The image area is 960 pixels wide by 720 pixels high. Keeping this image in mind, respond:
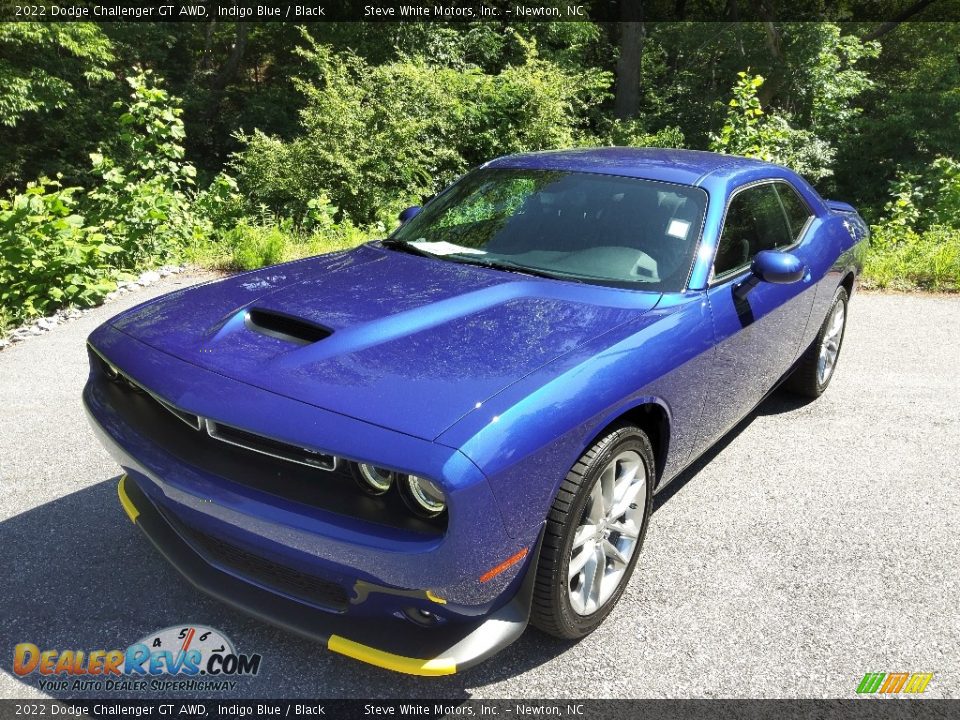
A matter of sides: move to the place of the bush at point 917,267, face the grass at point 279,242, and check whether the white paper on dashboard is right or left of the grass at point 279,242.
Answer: left

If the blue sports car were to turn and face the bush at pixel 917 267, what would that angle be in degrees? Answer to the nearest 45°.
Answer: approximately 180°

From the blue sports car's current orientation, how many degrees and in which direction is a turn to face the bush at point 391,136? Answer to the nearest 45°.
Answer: approximately 135° to its right

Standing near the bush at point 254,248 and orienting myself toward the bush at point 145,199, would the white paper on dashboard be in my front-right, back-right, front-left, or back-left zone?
back-left

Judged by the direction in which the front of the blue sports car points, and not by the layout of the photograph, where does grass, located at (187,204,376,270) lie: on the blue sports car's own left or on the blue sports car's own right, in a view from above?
on the blue sports car's own right

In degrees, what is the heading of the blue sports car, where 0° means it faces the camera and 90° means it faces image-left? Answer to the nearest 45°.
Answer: approximately 45°

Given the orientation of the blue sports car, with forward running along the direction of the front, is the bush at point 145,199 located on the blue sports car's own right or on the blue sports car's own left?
on the blue sports car's own right

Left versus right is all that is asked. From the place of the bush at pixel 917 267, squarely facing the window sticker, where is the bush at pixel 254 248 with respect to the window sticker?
right
